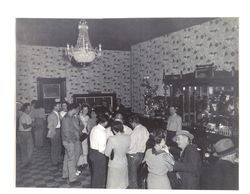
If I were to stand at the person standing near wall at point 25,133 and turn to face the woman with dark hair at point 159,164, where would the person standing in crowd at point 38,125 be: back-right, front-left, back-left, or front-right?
back-left

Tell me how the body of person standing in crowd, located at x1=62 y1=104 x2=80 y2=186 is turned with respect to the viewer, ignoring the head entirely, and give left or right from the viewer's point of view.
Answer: facing to the right of the viewer

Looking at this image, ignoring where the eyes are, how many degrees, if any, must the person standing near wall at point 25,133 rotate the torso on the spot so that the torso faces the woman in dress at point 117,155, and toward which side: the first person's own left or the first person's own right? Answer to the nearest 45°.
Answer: approximately 45° to the first person's own right

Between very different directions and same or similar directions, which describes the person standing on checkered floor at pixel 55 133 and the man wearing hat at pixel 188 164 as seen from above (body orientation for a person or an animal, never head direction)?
very different directions

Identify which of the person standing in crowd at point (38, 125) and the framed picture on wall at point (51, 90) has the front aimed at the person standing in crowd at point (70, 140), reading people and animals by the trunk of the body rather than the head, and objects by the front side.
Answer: the framed picture on wall

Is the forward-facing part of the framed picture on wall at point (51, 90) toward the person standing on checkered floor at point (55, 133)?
yes

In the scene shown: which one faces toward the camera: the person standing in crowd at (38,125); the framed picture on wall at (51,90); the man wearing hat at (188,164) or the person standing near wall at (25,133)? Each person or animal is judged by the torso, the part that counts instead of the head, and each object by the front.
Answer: the framed picture on wall

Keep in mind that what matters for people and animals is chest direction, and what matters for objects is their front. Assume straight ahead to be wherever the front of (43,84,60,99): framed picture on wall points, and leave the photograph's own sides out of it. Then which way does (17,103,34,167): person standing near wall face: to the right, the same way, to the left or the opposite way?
to the left
